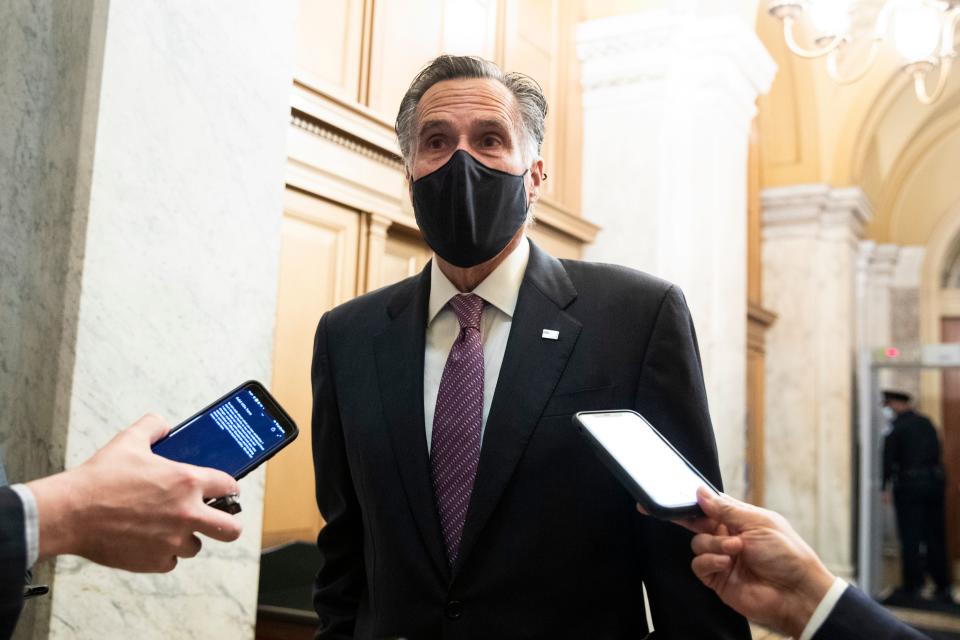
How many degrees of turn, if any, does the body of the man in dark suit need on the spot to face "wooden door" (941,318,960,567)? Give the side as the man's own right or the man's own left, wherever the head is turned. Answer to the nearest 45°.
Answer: approximately 135° to the man's own left

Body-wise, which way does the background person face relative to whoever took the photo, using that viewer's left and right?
facing away from the viewer and to the left of the viewer

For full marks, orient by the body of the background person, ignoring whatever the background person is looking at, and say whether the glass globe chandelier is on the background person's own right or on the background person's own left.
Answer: on the background person's own left

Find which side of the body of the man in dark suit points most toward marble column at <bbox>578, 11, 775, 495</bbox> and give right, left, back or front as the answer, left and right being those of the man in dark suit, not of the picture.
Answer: back

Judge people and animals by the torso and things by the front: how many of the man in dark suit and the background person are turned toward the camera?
1

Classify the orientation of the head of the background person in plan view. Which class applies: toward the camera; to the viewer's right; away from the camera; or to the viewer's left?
to the viewer's left

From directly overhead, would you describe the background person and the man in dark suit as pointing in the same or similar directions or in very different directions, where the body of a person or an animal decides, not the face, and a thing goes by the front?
very different directions

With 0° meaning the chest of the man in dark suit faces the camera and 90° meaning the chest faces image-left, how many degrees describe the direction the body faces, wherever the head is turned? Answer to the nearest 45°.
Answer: approximately 0°
